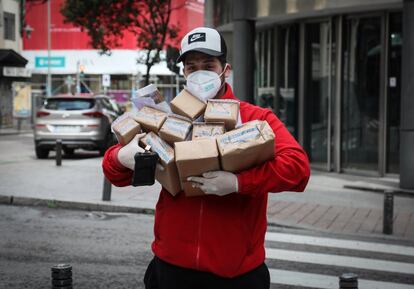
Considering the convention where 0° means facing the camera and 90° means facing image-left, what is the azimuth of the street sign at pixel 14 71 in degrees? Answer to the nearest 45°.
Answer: approximately 0°

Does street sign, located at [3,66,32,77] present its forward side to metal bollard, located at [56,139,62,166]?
yes

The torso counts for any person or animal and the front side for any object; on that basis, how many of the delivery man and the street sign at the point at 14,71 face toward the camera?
2

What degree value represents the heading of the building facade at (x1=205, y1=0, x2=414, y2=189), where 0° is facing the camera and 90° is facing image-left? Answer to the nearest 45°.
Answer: approximately 45°

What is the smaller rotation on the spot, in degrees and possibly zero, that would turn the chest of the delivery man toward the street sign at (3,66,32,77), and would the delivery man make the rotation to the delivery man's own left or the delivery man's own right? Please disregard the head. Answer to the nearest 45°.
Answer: approximately 180°

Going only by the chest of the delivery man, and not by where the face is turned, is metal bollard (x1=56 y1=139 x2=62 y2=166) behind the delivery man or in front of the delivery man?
behind

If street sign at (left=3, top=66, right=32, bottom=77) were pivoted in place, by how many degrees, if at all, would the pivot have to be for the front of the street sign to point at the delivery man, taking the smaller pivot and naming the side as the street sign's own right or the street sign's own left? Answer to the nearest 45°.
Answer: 0° — it already faces them
